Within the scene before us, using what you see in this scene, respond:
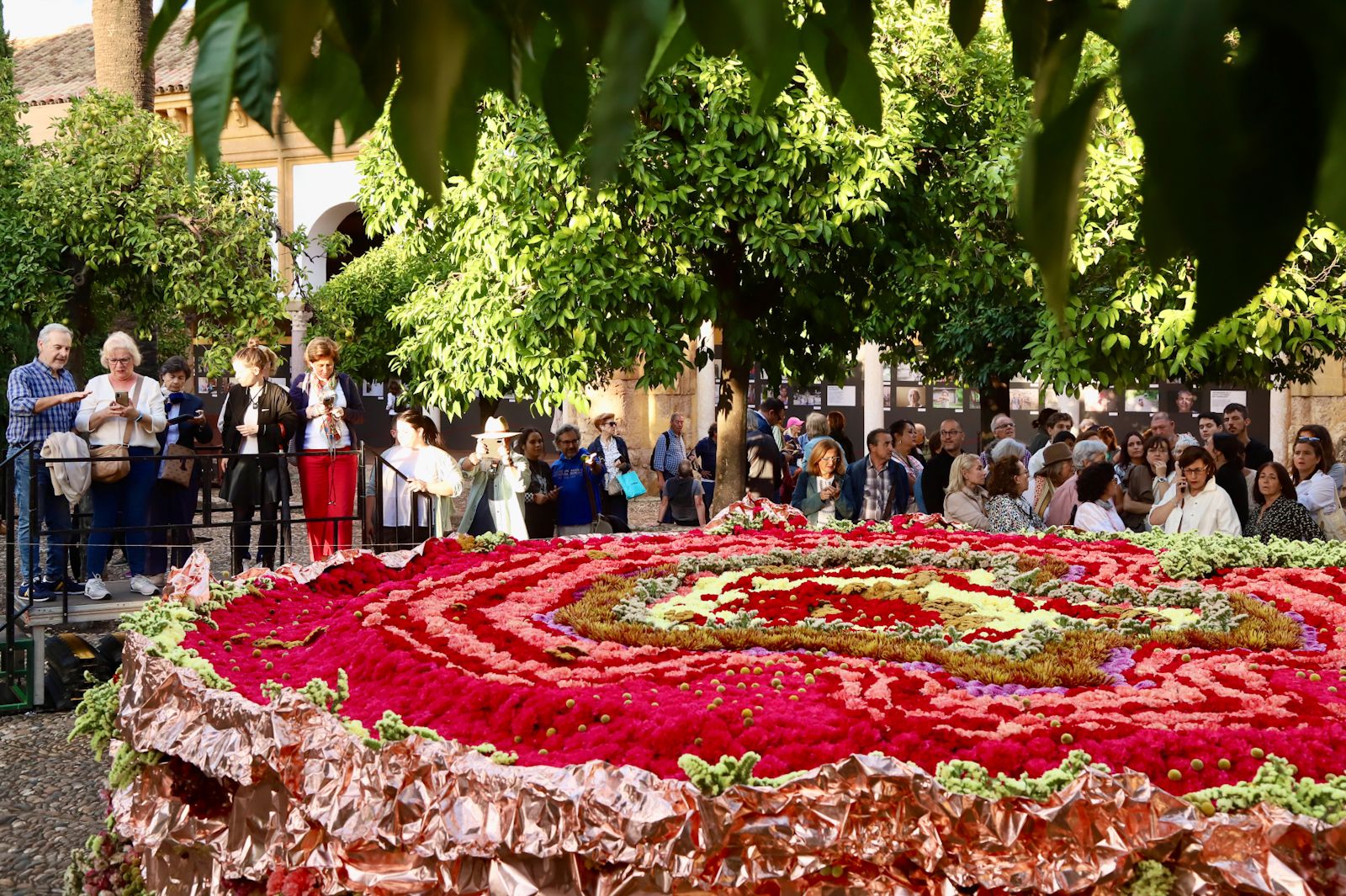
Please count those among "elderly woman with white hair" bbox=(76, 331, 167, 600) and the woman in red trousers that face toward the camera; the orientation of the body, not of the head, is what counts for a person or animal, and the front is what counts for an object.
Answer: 2

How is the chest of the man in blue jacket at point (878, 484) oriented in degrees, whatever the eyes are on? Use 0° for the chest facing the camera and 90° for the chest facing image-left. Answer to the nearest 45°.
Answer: approximately 0°

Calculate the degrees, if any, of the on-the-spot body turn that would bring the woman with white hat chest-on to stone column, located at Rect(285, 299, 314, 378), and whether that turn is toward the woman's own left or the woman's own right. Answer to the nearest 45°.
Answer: approximately 180°

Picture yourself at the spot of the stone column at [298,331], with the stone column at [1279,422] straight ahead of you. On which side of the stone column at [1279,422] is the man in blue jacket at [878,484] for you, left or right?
right

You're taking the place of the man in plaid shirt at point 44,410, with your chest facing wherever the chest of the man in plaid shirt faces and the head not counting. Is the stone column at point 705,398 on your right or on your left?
on your left

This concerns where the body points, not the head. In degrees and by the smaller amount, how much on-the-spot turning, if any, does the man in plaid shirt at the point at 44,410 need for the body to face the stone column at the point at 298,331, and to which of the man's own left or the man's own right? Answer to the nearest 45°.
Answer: approximately 135° to the man's own left

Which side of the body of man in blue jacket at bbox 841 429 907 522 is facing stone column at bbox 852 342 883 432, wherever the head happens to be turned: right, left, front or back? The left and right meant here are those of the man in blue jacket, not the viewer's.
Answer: back

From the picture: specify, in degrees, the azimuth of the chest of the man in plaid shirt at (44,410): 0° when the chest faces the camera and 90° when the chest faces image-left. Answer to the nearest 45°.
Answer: approximately 315°

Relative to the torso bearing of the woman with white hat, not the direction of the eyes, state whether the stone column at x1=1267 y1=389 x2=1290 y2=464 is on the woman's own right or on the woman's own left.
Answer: on the woman's own left
